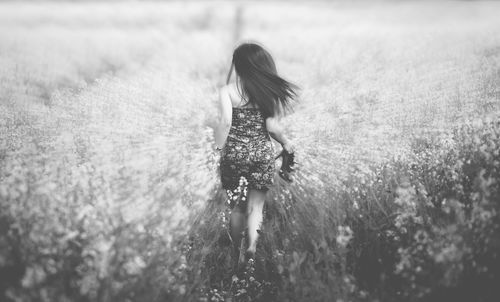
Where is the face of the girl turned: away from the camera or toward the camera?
away from the camera

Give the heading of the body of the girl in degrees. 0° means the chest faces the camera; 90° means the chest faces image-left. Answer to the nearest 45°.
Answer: approximately 180°
